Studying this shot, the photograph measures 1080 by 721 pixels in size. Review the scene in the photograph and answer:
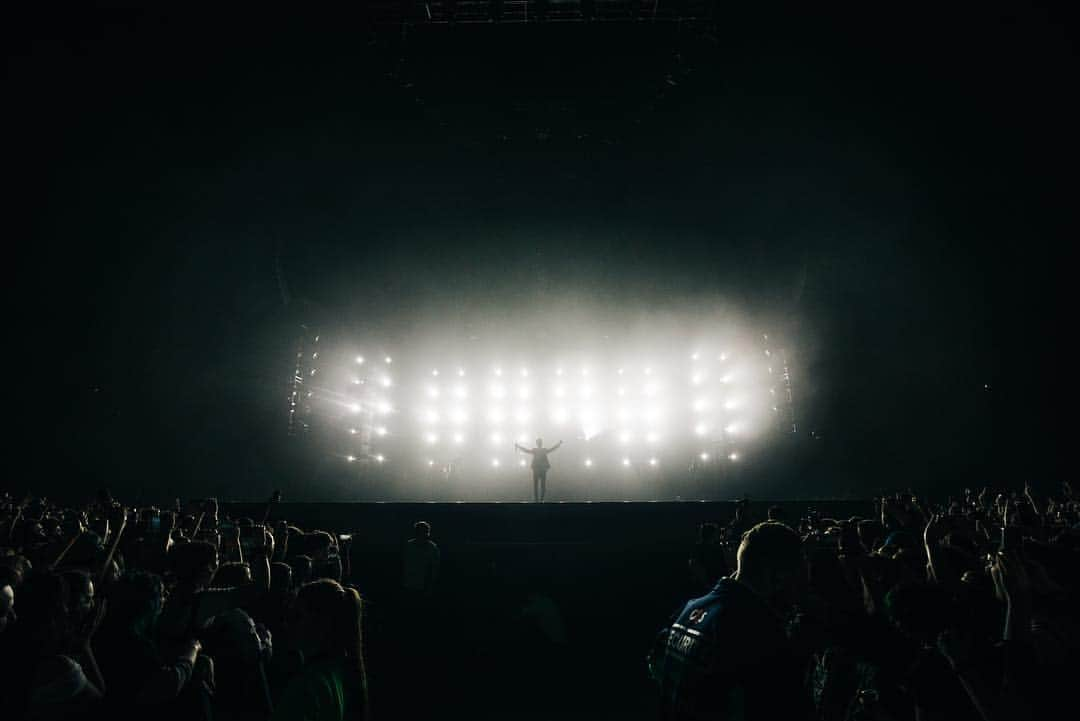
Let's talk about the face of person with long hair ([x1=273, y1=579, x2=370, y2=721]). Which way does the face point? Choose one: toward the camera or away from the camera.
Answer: away from the camera

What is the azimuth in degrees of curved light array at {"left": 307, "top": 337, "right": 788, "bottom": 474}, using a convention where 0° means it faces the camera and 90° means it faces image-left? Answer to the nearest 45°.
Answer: approximately 0°

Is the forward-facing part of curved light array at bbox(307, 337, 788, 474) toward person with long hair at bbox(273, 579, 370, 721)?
yes
